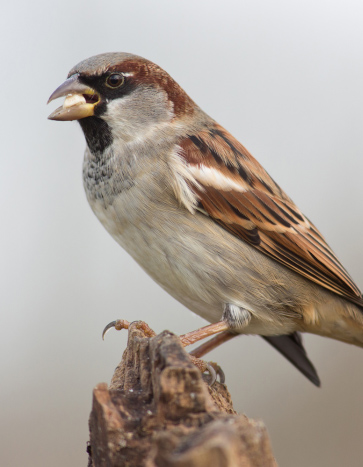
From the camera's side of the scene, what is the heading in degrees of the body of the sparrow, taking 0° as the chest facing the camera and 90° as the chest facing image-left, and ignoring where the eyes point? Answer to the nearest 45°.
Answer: approximately 90°
